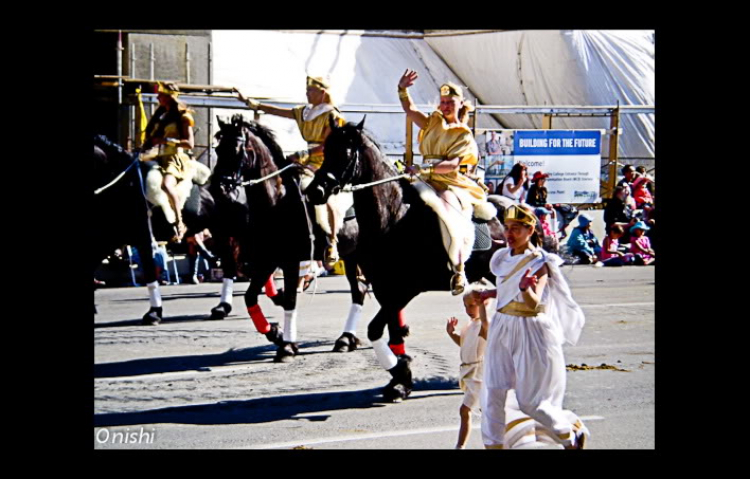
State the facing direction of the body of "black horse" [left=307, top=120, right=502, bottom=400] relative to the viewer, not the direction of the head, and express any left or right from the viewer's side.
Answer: facing the viewer and to the left of the viewer

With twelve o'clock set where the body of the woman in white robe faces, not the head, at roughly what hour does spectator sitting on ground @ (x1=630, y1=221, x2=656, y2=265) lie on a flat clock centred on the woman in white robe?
The spectator sitting on ground is roughly at 5 o'clock from the woman in white robe.

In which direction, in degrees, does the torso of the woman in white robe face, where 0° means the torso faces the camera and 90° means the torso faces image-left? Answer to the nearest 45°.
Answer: approximately 45°

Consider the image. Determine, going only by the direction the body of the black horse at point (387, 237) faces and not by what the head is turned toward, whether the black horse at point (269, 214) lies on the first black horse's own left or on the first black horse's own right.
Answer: on the first black horse's own right

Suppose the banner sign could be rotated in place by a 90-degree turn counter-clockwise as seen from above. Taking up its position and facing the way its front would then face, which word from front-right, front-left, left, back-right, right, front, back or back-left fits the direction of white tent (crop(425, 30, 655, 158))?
left

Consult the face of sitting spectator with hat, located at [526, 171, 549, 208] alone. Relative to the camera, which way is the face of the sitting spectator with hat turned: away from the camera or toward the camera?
toward the camera

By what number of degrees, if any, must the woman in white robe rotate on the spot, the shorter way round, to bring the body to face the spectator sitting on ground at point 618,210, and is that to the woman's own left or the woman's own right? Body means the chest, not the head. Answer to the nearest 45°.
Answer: approximately 135° to the woman's own right

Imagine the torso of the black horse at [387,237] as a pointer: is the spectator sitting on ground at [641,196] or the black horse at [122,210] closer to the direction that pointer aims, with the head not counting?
the black horse

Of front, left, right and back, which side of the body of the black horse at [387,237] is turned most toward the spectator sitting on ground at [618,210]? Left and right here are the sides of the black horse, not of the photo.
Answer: back

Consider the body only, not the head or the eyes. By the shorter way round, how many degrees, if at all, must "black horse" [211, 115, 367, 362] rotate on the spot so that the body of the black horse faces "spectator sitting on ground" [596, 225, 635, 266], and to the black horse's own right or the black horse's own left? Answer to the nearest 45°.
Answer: approximately 180°

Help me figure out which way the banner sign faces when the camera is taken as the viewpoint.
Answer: facing the viewer

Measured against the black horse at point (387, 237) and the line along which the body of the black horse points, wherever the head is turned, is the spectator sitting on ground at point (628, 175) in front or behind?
behind

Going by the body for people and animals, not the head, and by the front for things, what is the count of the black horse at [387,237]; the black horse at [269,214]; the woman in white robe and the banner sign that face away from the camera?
0
